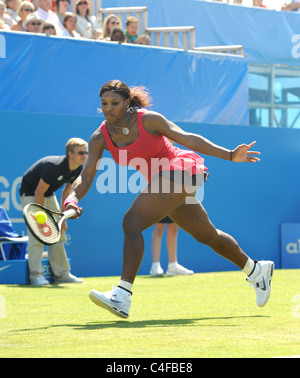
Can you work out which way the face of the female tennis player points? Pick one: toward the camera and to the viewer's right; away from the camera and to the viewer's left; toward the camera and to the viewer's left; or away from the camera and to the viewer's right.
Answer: toward the camera and to the viewer's left

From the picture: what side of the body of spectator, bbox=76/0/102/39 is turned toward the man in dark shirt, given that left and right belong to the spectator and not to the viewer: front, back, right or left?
front

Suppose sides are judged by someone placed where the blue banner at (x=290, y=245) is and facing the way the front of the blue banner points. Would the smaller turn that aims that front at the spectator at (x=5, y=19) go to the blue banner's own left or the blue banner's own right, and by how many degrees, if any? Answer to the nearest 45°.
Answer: approximately 90° to the blue banner's own right

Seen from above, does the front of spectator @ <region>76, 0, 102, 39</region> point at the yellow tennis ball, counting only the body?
yes

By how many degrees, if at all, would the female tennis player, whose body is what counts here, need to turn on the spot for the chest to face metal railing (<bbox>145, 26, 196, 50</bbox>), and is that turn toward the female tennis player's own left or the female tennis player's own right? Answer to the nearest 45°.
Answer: approximately 135° to the female tennis player's own right

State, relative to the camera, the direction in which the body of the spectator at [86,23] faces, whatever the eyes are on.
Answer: toward the camera

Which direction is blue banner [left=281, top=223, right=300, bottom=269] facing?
toward the camera

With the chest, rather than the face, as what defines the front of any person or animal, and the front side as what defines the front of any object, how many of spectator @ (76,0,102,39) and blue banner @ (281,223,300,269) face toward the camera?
2

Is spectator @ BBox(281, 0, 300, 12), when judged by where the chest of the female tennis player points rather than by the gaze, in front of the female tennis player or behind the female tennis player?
behind

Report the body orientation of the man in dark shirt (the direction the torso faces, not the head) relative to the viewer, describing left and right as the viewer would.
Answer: facing the viewer and to the right of the viewer

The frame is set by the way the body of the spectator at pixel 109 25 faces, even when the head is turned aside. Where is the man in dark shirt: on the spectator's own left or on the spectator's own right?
on the spectator's own right

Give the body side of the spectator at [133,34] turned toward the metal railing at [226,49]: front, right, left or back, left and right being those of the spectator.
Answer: left
